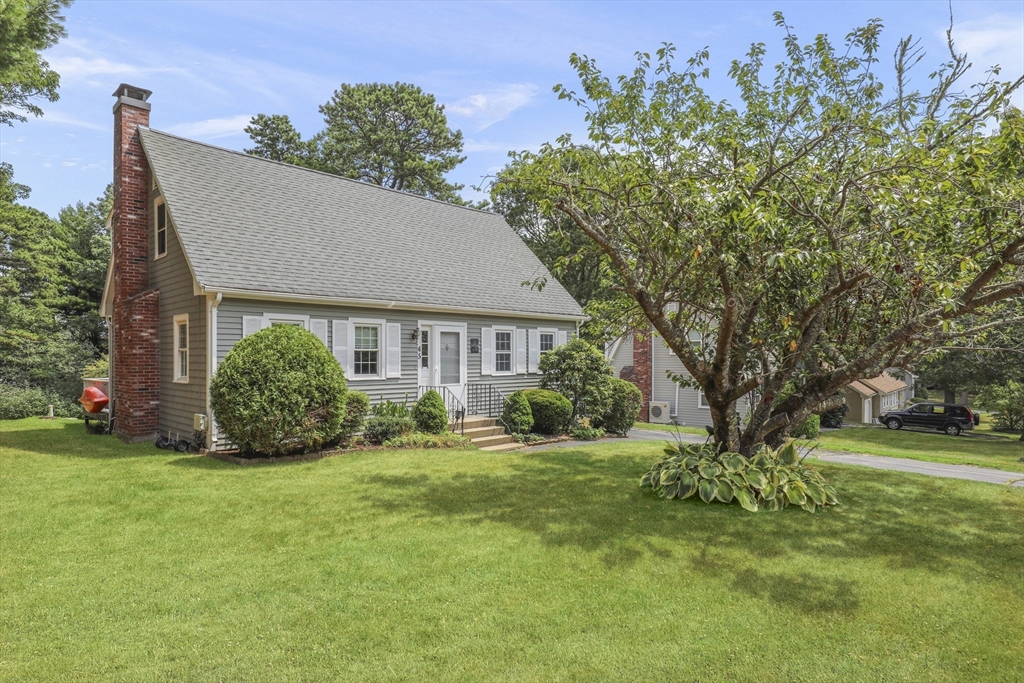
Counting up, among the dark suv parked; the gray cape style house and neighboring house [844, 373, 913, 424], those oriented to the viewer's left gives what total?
1

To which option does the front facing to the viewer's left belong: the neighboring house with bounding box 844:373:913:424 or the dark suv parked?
the dark suv parked

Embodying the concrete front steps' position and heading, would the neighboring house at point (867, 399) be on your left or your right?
on your left

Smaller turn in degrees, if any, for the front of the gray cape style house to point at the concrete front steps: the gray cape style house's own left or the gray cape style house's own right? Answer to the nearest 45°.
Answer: approximately 45° to the gray cape style house's own left

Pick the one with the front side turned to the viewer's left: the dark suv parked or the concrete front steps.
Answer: the dark suv parked

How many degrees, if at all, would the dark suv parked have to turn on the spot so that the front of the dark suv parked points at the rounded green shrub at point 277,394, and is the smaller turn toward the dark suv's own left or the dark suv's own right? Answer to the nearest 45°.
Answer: approximately 90° to the dark suv's own left

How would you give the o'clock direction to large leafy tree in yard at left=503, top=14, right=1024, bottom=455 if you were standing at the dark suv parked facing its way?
The large leafy tree in yard is roughly at 9 o'clock from the dark suv parked.

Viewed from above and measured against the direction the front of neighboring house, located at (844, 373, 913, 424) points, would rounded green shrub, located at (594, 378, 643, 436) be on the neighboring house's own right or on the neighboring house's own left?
on the neighboring house's own right

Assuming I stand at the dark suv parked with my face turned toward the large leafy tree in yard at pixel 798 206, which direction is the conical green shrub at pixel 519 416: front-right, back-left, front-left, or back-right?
front-right

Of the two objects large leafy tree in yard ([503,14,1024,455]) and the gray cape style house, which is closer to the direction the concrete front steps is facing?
the large leafy tree in yard

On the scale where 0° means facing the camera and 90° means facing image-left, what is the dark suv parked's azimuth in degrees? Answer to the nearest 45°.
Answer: approximately 90°

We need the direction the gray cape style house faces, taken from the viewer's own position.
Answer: facing the viewer and to the right of the viewer

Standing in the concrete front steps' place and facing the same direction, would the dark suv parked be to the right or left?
on its left
